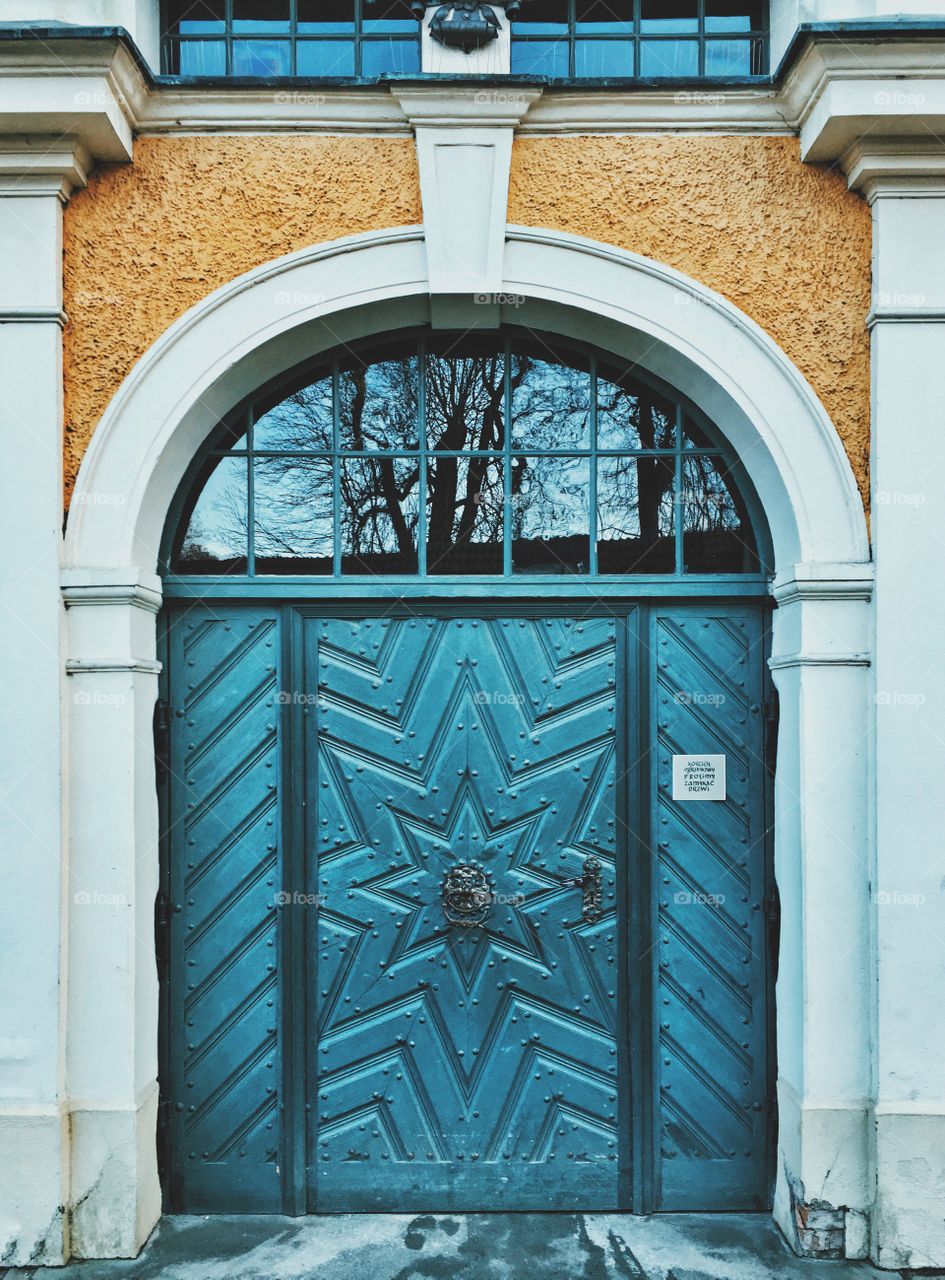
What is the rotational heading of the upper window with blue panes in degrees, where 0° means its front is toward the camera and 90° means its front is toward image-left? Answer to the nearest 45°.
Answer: approximately 0°

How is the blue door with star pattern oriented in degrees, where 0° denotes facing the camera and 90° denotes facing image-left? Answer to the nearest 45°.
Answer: approximately 0°

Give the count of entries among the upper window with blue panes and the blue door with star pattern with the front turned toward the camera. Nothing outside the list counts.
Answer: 2
